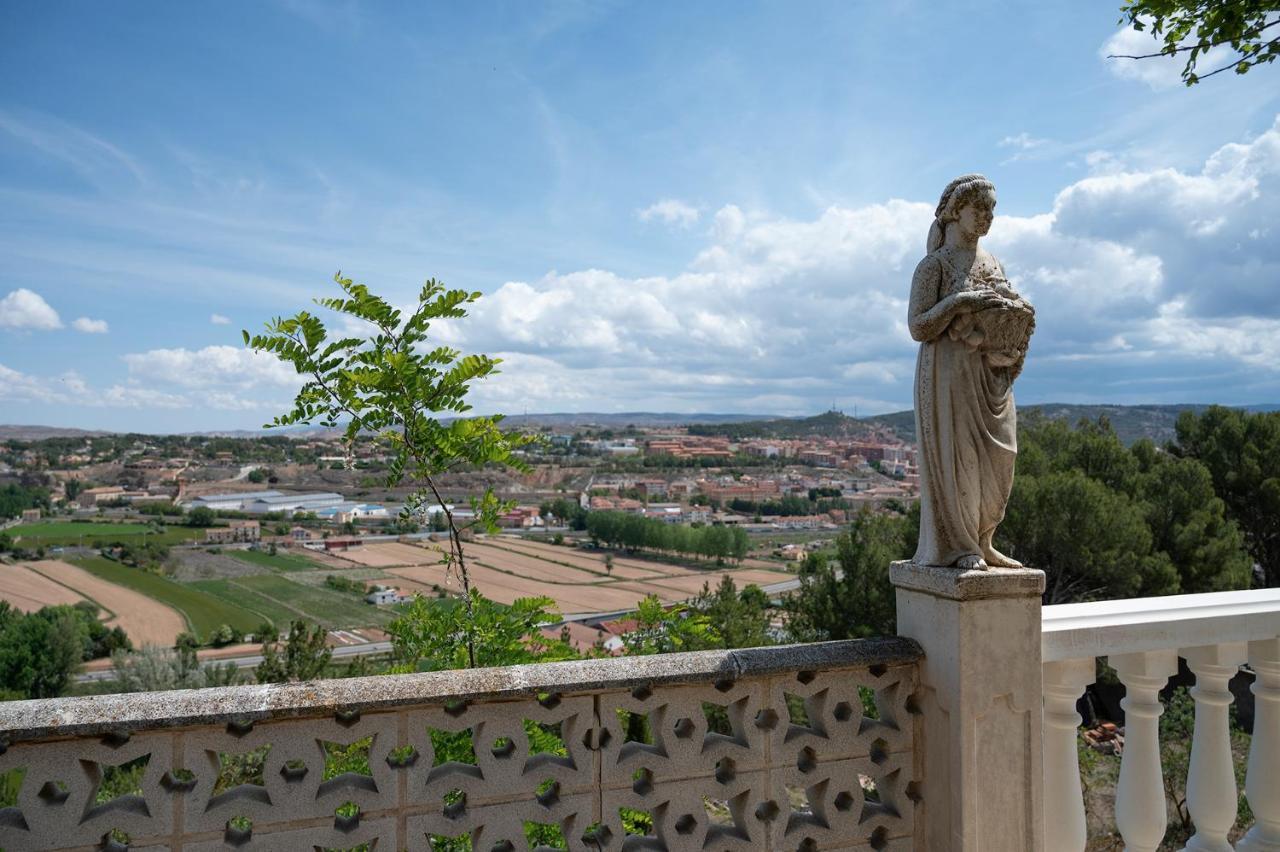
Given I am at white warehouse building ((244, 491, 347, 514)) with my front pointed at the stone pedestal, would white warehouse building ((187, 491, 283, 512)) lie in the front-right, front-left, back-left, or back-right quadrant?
back-right

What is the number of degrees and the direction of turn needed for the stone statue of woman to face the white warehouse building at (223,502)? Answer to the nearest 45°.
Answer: approximately 180°

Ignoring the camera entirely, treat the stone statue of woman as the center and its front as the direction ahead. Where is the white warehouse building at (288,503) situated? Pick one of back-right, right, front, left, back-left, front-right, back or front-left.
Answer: back

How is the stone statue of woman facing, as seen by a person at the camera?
facing the viewer and to the right of the viewer
